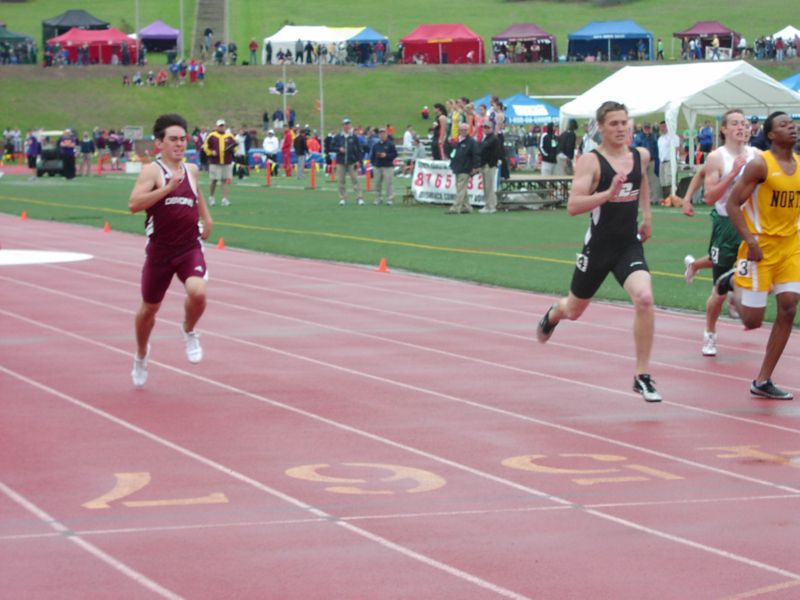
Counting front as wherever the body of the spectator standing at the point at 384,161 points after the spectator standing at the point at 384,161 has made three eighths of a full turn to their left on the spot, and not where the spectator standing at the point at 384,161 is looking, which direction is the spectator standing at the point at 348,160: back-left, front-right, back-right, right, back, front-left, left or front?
left

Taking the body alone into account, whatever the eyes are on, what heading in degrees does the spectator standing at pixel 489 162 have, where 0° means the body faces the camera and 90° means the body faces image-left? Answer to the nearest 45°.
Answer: approximately 45°

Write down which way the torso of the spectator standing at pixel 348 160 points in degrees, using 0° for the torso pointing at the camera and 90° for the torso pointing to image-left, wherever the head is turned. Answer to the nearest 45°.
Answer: approximately 0°

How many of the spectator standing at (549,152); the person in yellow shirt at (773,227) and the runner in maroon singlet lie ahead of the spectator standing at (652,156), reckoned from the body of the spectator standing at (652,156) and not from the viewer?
2

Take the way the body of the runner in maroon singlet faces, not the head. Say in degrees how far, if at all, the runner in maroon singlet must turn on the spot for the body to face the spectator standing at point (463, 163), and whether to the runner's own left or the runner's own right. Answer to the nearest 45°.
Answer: approximately 135° to the runner's own left

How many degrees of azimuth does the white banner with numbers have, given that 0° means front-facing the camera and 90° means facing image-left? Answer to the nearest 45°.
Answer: approximately 0°
